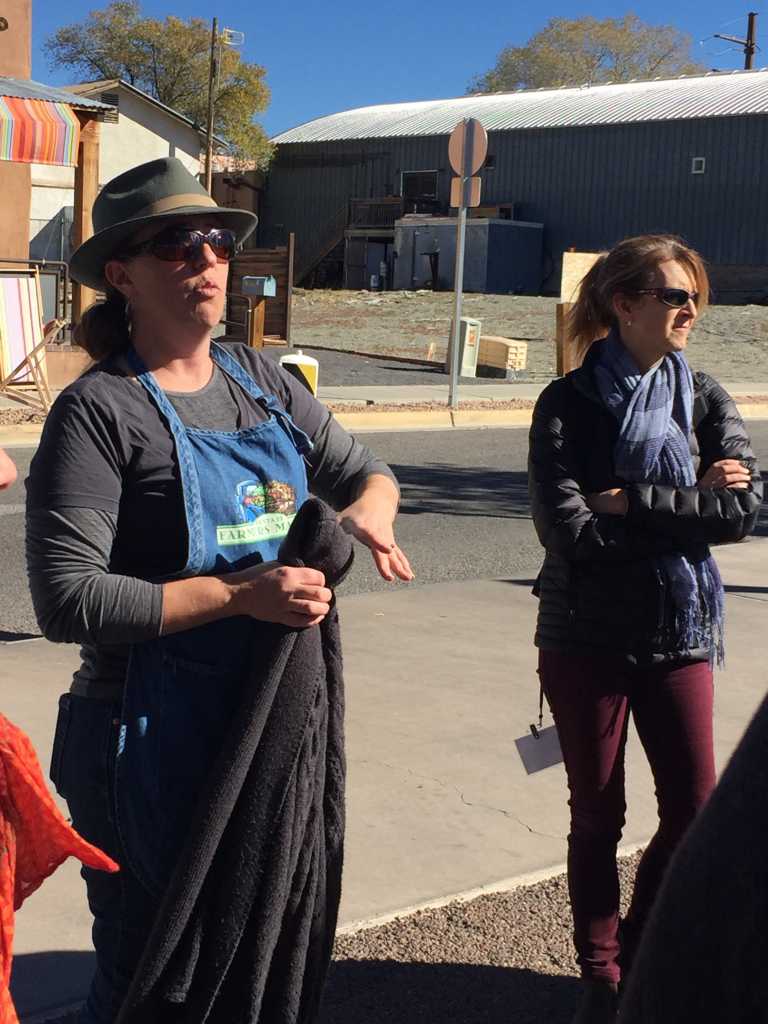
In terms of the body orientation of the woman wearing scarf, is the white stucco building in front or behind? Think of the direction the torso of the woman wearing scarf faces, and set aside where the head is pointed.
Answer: behind

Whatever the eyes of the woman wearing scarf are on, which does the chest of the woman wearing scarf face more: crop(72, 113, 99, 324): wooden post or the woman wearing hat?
the woman wearing hat

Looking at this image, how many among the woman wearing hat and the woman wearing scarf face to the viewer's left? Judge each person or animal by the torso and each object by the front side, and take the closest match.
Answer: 0

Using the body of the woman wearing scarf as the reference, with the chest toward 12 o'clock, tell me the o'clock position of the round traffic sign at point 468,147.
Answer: The round traffic sign is roughly at 7 o'clock from the woman wearing scarf.

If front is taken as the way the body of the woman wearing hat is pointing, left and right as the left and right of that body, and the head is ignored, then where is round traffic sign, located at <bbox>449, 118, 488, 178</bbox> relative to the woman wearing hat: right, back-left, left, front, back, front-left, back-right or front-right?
back-left

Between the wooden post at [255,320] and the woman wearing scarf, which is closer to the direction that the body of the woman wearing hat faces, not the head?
the woman wearing scarf

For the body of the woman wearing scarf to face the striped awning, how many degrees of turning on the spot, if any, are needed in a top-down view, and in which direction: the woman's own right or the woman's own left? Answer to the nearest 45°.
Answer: approximately 180°

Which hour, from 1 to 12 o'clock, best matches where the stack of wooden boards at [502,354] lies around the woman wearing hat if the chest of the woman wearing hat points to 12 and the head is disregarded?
The stack of wooden boards is roughly at 8 o'clock from the woman wearing hat.

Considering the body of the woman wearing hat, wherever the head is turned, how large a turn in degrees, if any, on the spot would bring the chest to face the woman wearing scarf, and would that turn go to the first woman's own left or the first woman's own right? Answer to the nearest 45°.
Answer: approximately 90° to the first woman's own left

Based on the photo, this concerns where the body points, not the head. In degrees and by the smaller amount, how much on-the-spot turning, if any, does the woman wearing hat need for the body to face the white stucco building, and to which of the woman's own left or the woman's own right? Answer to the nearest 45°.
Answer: approximately 135° to the woman's own left

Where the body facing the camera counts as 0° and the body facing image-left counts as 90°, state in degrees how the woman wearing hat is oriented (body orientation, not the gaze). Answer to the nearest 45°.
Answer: approximately 315°

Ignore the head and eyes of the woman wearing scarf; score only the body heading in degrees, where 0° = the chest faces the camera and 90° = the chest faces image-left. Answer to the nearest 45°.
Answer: approximately 315°

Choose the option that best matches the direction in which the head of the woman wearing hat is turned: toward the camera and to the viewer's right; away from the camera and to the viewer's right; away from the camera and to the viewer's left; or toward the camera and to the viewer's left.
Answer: toward the camera and to the viewer's right

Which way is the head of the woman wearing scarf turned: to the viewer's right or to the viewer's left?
to the viewer's right
